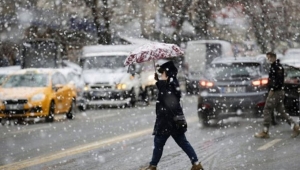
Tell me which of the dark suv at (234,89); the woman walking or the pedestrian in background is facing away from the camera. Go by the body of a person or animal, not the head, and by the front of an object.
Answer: the dark suv

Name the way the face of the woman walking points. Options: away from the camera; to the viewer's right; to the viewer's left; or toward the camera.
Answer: to the viewer's left

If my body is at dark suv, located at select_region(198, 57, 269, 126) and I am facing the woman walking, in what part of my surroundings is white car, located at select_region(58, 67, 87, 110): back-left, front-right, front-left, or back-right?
back-right

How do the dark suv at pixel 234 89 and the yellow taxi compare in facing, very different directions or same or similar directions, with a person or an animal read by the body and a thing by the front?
very different directions

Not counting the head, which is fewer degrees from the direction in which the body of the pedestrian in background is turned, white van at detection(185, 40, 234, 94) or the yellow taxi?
the yellow taxi

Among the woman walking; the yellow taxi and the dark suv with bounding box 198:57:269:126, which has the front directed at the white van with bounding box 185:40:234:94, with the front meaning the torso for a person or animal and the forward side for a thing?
the dark suv

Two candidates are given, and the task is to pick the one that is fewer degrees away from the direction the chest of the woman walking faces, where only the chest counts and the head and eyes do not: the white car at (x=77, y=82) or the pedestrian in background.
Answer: the white car

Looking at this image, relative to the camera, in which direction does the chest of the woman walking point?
to the viewer's left

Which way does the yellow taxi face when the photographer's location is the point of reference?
facing the viewer and to the left of the viewer

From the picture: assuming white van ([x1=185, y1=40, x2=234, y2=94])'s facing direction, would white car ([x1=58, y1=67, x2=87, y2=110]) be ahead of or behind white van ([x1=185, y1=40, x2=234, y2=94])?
behind

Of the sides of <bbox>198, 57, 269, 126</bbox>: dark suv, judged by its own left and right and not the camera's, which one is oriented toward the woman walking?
back

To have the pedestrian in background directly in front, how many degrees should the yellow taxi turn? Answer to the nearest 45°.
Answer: approximately 90° to its left

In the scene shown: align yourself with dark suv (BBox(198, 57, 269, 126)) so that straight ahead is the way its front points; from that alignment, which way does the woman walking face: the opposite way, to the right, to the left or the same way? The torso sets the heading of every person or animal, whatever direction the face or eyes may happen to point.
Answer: to the left
